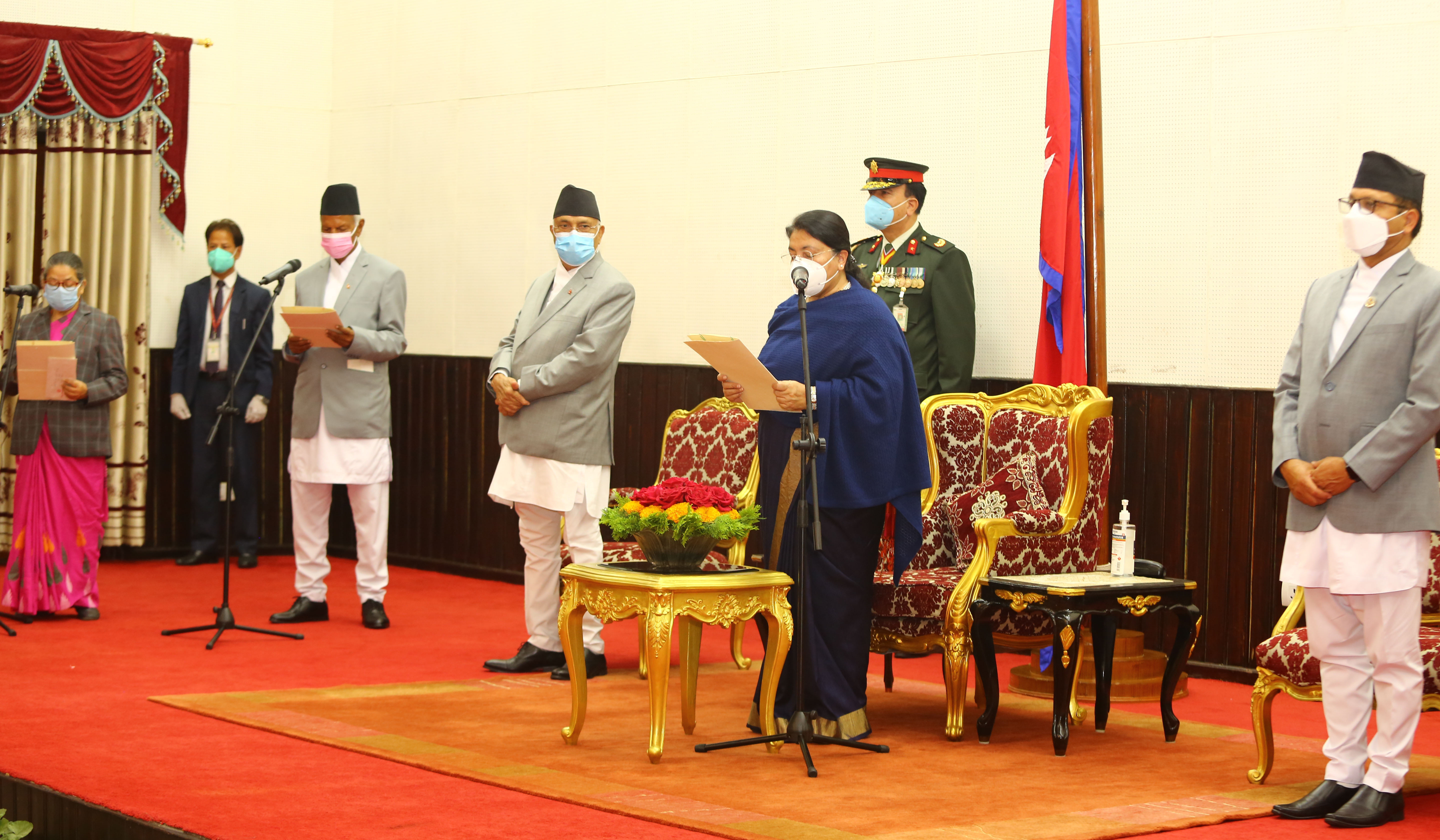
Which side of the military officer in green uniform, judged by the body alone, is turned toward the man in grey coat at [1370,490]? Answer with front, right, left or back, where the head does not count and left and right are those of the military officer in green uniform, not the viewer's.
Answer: left

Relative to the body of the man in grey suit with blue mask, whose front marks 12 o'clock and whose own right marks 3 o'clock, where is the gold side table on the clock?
The gold side table is roughly at 10 o'clock from the man in grey suit with blue mask.

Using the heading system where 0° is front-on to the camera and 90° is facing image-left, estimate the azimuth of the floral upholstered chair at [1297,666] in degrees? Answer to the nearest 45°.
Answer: approximately 45°

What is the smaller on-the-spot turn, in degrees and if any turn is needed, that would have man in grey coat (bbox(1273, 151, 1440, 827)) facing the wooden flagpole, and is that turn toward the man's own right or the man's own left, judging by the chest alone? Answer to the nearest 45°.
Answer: approximately 90° to the man's own right

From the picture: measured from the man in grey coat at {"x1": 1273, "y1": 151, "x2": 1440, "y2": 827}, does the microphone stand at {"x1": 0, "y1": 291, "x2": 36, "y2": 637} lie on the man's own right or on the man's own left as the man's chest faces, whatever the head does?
on the man's own right

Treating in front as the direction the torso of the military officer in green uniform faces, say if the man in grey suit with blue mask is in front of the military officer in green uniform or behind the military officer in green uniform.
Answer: in front

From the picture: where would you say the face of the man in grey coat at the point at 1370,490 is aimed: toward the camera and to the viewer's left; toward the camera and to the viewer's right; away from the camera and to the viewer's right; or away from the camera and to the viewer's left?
toward the camera and to the viewer's left

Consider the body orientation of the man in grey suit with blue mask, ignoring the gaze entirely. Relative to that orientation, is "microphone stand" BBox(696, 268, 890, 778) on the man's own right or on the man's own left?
on the man's own left

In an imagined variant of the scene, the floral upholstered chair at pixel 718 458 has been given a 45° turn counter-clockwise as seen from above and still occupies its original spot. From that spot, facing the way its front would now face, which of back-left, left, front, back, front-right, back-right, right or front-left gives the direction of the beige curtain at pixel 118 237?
back-right

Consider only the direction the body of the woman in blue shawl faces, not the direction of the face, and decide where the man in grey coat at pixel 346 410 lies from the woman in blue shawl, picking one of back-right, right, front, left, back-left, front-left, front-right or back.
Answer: right

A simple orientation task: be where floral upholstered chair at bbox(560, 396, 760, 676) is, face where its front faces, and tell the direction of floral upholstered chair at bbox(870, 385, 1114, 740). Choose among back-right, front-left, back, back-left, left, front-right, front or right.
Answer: left

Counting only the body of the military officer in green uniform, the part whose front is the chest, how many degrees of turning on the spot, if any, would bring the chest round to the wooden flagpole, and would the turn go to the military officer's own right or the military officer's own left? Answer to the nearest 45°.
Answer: approximately 90° to the military officer's own left

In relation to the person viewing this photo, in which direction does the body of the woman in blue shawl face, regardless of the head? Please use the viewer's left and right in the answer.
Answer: facing the viewer and to the left of the viewer

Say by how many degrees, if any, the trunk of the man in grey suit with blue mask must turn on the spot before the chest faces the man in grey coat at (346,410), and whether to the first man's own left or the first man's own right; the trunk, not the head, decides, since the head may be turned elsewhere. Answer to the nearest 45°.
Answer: approximately 90° to the first man's own right

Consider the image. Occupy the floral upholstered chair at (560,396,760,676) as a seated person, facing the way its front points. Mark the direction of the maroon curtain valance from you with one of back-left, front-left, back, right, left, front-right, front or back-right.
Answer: right
